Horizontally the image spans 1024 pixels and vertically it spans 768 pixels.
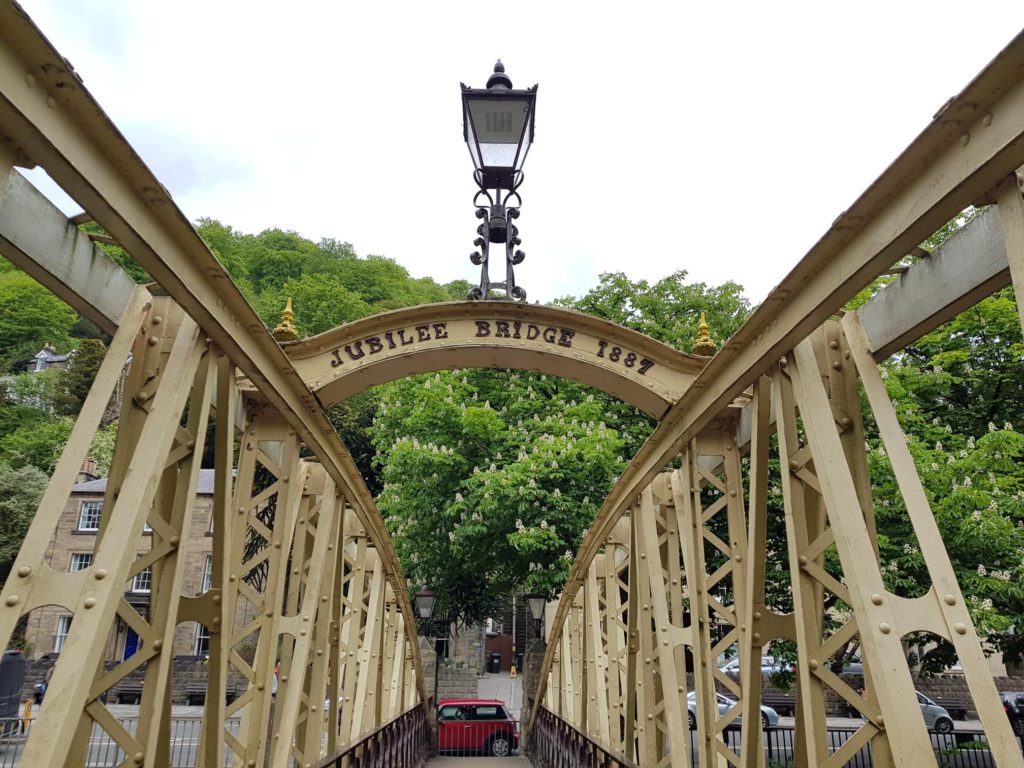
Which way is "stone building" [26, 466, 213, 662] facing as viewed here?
toward the camera

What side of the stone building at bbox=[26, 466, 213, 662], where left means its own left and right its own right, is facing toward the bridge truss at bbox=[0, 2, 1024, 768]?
front

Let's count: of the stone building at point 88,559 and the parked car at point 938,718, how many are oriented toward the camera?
1

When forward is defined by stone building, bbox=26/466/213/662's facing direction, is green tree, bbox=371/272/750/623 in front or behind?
in front

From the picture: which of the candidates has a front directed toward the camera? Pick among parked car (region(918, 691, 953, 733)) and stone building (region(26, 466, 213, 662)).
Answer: the stone building
